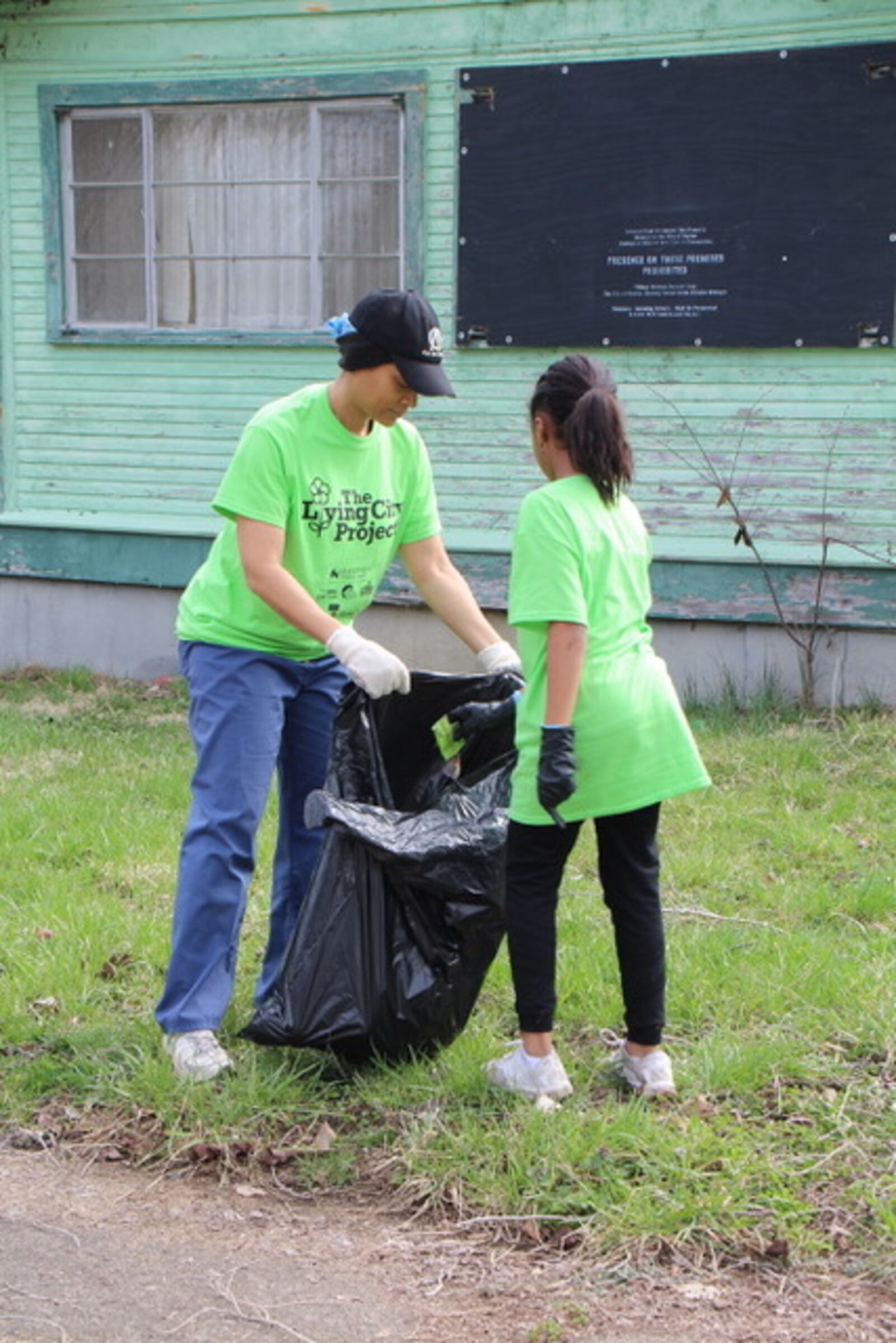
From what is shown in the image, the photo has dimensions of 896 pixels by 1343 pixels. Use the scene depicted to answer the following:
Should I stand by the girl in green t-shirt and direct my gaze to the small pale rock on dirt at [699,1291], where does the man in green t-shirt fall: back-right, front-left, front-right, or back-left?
back-right

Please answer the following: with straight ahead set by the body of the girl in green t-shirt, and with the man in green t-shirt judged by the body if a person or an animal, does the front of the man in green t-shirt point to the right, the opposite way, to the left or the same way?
the opposite way

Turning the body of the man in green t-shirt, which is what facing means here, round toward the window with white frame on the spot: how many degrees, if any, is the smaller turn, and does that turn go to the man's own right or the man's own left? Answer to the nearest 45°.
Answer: approximately 135° to the man's own left

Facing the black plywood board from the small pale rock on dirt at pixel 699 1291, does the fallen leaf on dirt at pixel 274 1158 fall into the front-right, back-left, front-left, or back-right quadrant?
front-left

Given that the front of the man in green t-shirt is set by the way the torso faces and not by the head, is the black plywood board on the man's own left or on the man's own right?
on the man's own left

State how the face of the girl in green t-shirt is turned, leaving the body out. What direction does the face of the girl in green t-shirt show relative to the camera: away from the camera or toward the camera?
away from the camera

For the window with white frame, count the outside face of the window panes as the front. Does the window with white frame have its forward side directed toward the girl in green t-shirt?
yes

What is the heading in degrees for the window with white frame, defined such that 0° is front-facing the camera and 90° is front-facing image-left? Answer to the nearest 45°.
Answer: approximately 0°

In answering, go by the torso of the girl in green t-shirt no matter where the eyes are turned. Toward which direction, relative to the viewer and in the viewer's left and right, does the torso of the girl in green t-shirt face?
facing away from the viewer and to the left of the viewer

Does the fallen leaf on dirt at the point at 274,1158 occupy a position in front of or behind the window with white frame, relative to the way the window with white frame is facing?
in front

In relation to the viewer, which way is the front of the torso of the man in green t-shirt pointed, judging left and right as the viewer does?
facing the viewer and to the right of the viewer

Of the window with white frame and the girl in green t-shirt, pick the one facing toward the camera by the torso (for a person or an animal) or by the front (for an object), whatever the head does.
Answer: the window with white frame
